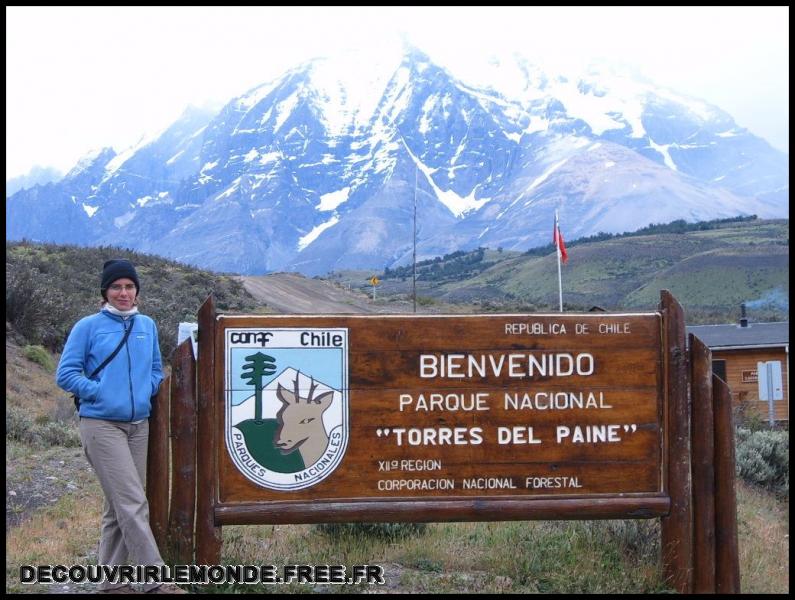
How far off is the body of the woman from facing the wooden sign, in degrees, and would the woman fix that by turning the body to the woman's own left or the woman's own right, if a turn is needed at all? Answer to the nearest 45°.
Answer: approximately 45° to the woman's own left

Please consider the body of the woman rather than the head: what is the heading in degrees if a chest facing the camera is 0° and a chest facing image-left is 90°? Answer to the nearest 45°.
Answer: approximately 315°

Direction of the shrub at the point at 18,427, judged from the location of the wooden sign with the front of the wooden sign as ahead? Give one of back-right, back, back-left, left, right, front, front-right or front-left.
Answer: back-right

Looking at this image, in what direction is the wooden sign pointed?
toward the camera

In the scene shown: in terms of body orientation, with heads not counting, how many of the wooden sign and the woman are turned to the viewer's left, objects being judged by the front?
0

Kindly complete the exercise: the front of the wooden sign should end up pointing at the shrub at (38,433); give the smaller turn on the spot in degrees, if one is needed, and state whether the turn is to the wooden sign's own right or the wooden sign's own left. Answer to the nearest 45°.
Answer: approximately 135° to the wooden sign's own right

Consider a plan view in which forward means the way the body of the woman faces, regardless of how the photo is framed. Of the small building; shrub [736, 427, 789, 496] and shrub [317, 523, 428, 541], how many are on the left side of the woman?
3

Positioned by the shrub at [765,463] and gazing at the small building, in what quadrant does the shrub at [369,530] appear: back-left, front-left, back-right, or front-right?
back-left

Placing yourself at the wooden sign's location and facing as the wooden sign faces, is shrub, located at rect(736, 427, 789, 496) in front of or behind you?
behind

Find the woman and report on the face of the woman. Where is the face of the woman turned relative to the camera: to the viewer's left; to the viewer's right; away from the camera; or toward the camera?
toward the camera

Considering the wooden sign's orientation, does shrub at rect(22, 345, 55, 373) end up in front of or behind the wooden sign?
behind
